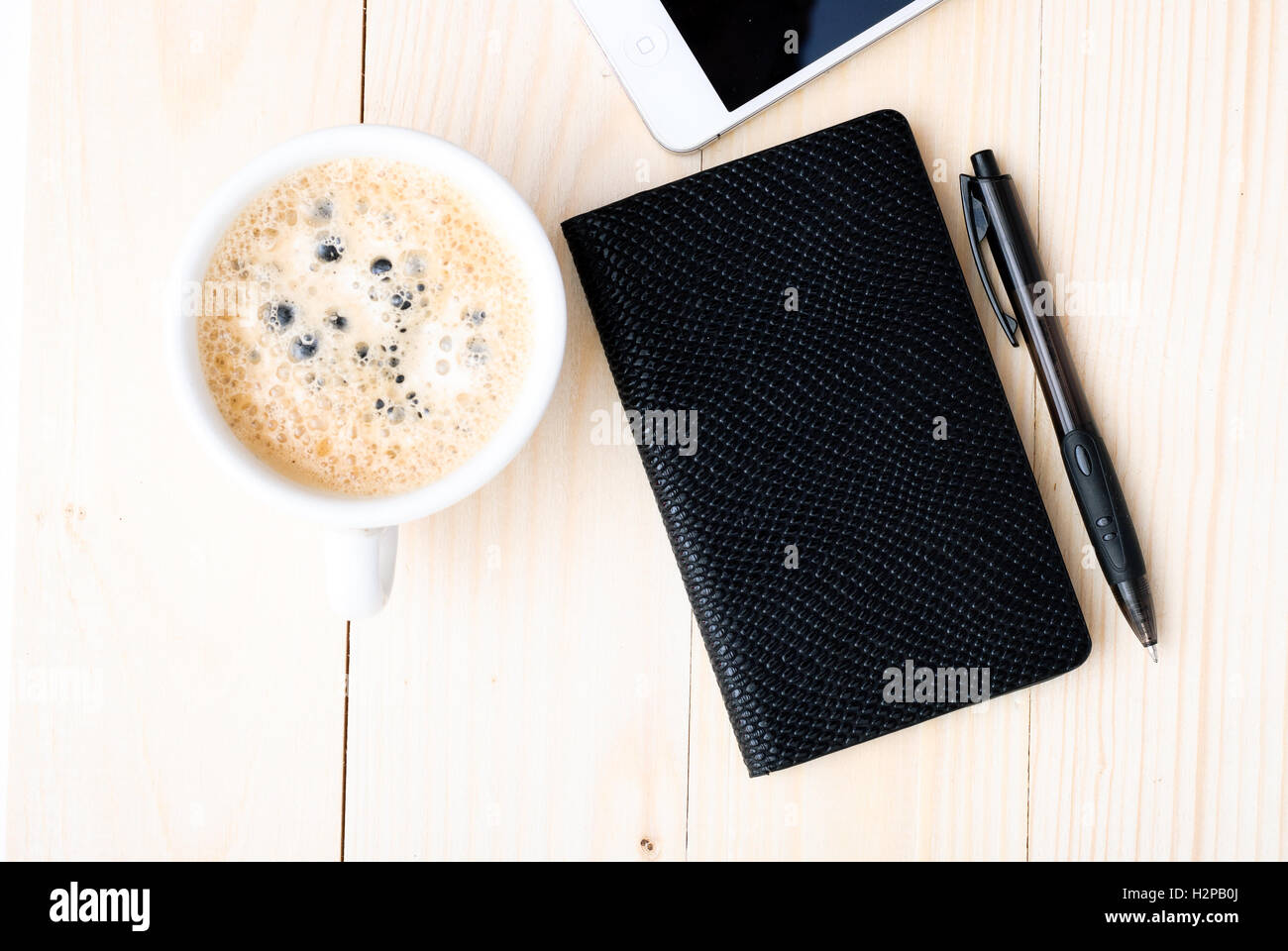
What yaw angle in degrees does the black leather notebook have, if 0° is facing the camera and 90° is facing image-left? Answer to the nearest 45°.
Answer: approximately 0°
